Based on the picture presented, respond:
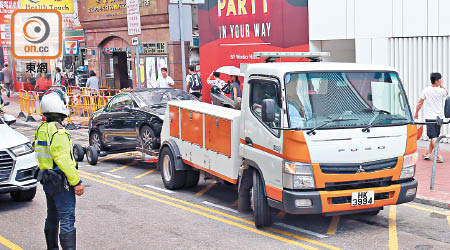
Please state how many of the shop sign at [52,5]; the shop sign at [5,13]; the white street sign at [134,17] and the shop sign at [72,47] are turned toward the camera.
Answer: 4

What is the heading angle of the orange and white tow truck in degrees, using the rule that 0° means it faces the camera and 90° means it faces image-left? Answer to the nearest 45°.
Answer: approximately 315°

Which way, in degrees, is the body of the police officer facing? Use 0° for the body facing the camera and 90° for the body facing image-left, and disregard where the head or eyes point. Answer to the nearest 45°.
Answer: approximately 225°

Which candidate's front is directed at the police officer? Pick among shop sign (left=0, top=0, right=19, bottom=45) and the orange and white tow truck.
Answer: the shop sign

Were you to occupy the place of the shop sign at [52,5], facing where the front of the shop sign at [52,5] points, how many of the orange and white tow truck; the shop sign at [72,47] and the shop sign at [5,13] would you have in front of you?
1

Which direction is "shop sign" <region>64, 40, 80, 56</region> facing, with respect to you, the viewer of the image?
facing the viewer

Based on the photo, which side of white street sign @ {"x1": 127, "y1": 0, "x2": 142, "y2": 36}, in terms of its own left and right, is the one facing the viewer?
front

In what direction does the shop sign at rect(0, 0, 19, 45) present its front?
toward the camera

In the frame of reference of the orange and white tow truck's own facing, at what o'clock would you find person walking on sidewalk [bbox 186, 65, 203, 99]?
The person walking on sidewalk is roughly at 7 o'clock from the orange and white tow truck.

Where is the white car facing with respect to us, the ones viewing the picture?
facing the viewer and to the right of the viewer

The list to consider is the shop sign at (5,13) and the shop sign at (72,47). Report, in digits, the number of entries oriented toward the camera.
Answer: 2

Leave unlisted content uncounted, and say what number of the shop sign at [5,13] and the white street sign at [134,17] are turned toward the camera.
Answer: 2

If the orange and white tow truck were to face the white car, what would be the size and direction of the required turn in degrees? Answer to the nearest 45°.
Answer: approximately 135° to its right
